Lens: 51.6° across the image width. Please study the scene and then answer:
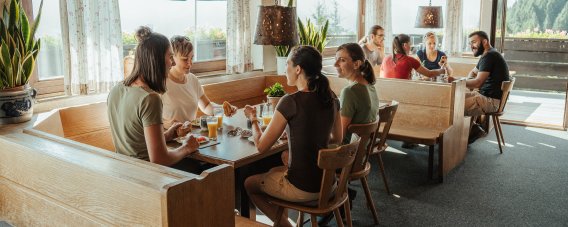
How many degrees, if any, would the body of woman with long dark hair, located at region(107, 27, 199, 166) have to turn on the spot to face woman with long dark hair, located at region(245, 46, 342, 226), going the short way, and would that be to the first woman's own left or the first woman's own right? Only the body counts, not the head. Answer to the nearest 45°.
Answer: approximately 45° to the first woman's own right

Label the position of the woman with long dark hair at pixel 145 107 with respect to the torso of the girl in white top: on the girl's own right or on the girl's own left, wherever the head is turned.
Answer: on the girl's own right

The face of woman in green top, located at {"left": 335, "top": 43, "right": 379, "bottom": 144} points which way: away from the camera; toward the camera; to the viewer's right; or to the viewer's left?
to the viewer's left

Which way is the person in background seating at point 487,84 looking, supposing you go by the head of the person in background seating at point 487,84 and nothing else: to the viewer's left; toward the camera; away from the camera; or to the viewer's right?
to the viewer's left

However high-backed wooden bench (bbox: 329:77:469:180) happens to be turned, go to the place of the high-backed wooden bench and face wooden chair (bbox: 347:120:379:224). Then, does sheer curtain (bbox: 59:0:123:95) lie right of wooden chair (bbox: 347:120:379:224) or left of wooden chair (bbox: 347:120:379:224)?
right

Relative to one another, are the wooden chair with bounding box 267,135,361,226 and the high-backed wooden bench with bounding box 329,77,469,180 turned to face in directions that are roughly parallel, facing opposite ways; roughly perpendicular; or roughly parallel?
roughly perpendicular

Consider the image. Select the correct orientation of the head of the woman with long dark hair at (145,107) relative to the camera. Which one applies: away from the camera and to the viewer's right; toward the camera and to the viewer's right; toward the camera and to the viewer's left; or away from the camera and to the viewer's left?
away from the camera and to the viewer's right

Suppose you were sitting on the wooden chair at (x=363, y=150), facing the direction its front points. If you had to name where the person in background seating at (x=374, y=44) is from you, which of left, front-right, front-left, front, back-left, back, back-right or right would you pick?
right

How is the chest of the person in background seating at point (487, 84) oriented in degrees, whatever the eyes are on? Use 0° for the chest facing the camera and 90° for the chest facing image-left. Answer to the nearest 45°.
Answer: approximately 90°
